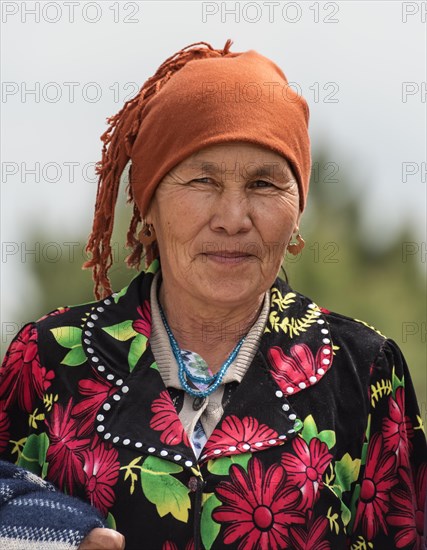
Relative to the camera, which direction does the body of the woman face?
toward the camera

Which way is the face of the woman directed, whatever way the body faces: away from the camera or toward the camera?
toward the camera
